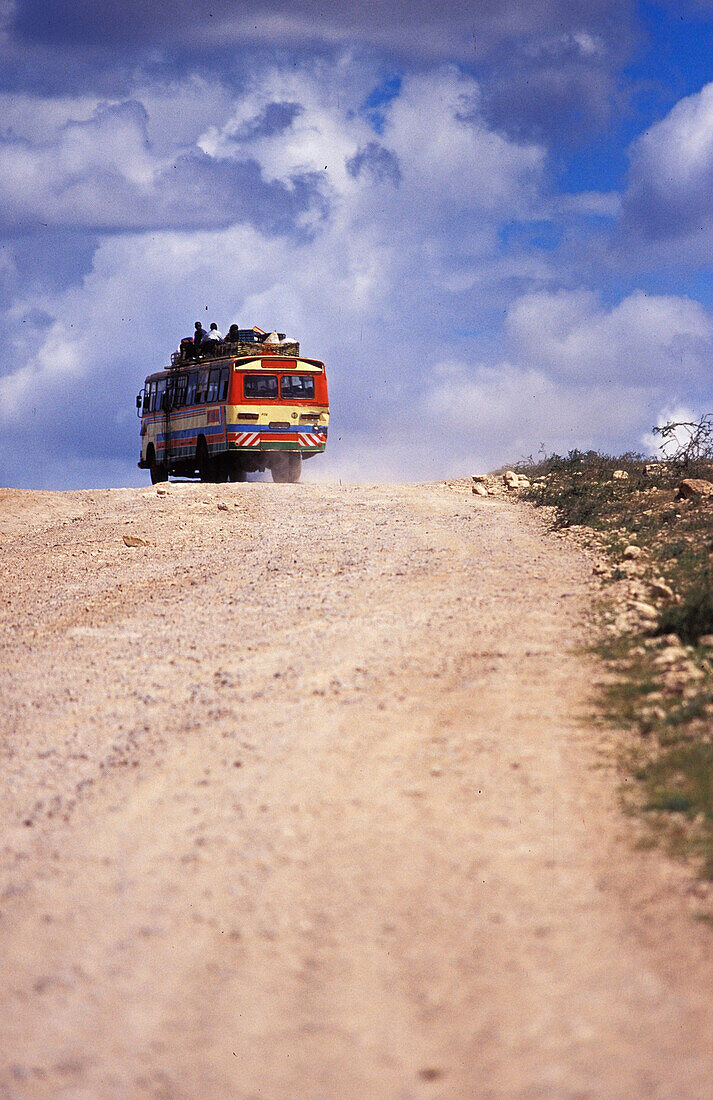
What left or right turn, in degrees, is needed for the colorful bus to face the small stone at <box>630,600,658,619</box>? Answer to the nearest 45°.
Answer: approximately 135° to its left

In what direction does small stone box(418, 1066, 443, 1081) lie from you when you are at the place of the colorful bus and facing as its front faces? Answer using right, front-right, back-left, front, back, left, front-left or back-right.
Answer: back-left

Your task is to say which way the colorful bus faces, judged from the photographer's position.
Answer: facing away from the viewer and to the left of the viewer

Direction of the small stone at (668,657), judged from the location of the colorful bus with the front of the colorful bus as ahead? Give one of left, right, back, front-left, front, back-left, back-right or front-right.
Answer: back-left
